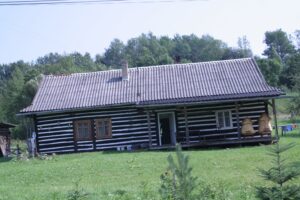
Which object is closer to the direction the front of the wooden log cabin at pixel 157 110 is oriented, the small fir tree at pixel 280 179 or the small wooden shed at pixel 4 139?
the small fir tree

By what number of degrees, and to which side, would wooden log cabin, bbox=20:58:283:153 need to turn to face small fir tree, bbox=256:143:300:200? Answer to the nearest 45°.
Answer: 0° — it already faces it

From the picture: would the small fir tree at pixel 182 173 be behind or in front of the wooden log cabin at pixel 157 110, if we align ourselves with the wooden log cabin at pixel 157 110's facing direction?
in front

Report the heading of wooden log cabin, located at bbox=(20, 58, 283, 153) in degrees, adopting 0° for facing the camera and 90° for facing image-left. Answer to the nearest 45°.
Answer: approximately 0°

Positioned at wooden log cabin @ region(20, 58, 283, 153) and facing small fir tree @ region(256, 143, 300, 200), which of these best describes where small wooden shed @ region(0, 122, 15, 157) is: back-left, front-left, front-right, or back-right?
back-right

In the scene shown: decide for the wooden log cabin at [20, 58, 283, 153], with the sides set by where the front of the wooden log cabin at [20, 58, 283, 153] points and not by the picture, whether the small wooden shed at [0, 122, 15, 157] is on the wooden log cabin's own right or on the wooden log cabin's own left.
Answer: on the wooden log cabin's own right

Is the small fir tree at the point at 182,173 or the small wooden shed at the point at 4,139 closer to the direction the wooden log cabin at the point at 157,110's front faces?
the small fir tree
